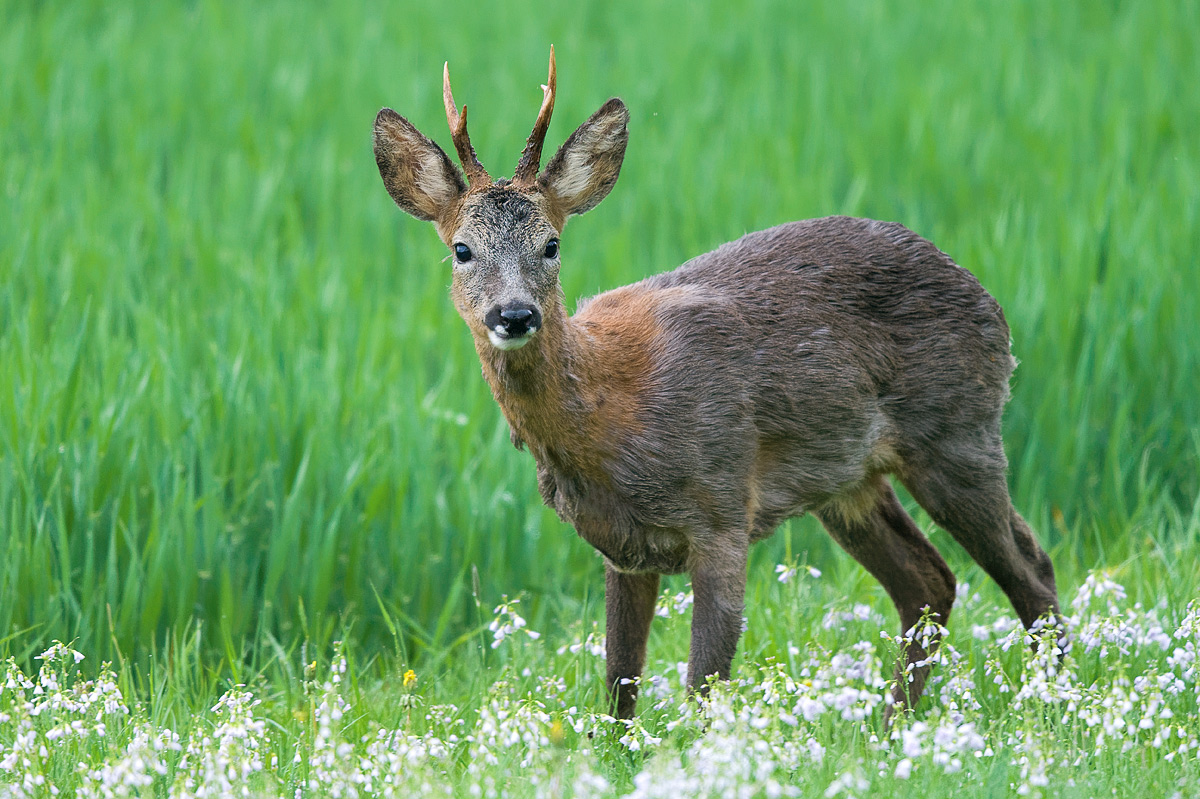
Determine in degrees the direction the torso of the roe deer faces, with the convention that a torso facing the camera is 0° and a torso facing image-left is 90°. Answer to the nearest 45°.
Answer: approximately 45°
